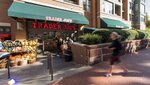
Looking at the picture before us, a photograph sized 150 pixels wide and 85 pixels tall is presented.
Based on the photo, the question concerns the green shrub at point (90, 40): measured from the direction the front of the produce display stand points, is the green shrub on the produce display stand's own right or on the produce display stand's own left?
on the produce display stand's own left

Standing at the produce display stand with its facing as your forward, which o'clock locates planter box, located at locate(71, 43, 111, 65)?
The planter box is roughly at 10 o'clock from the produce display stand.

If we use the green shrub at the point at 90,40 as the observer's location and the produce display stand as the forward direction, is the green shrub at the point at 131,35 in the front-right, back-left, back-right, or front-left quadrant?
back-right

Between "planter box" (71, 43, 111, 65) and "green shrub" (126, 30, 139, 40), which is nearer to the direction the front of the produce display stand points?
the planter box

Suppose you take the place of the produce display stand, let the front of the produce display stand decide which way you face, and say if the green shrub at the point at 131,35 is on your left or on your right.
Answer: on your left

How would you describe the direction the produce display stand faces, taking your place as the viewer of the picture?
facing the viewer

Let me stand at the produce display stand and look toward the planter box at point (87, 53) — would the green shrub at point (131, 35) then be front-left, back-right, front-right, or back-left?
front-left
